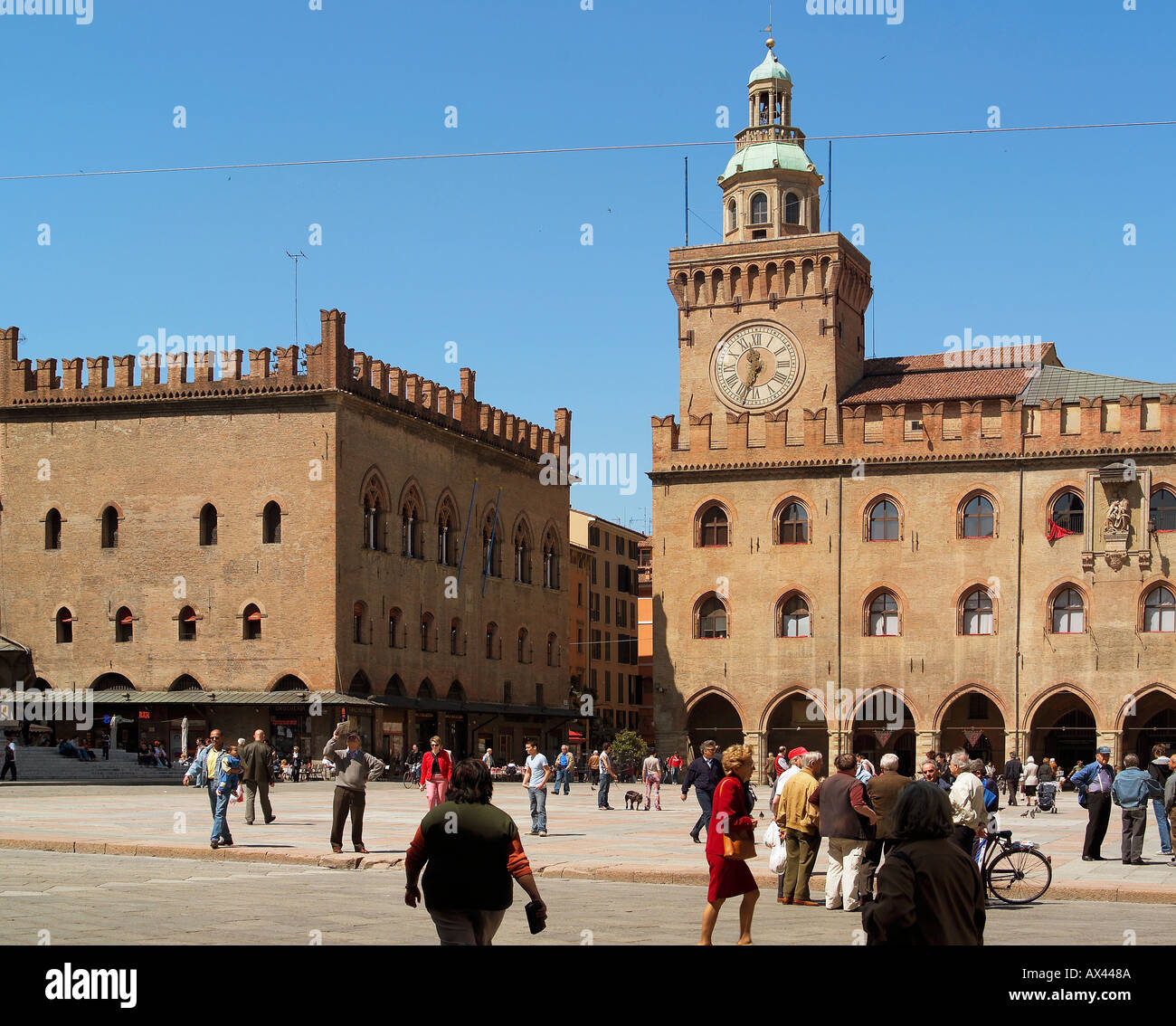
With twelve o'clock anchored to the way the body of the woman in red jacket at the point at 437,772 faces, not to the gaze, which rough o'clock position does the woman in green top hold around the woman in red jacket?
The woman in green top is roughly at 12 o'clock from the woman in red jacket.

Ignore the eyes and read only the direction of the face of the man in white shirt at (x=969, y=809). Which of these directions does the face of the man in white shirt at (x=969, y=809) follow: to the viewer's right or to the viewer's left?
to the viewer's left

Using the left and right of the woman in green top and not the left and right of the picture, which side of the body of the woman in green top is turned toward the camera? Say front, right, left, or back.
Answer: back

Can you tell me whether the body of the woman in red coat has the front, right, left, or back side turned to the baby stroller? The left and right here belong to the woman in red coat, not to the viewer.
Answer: left

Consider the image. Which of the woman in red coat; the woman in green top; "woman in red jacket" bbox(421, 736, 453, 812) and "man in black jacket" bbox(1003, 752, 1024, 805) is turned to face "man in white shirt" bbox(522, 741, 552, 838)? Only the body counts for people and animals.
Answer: the woman in green top

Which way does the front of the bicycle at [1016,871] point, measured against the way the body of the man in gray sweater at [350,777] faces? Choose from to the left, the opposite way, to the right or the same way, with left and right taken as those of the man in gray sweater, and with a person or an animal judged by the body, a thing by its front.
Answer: to the right

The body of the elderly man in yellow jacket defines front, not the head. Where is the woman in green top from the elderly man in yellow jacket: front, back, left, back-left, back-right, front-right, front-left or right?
back-right

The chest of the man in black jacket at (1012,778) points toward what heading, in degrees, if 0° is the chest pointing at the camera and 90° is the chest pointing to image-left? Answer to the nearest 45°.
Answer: approximately 180°

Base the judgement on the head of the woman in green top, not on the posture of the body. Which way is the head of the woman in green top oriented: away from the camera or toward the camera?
away from the camera
